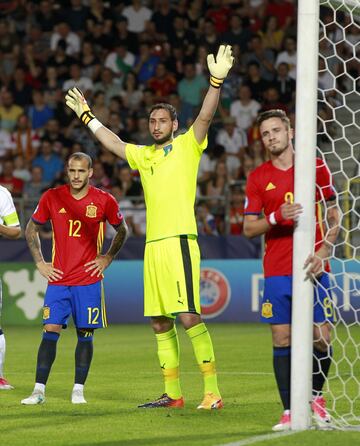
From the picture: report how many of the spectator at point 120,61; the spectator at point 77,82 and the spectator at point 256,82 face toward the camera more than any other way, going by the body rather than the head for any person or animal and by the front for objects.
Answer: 3

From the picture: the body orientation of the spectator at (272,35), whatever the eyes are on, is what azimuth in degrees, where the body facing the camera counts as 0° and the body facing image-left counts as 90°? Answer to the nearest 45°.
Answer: approximately 0°

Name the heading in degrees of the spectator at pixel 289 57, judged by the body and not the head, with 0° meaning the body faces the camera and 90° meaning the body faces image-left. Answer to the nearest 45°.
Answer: approximately 0°

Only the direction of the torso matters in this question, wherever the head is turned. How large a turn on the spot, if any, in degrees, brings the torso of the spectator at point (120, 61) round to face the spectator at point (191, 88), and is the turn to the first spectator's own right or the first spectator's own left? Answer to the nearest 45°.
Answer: approximately 45° to the first spectator's own left

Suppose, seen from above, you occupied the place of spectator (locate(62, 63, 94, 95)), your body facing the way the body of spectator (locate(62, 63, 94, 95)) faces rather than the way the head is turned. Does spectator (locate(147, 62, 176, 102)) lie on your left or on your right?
on your left

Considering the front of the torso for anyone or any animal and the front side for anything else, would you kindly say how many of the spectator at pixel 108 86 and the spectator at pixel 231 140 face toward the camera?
2

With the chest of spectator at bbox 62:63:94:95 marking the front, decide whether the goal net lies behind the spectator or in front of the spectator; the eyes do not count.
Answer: in front

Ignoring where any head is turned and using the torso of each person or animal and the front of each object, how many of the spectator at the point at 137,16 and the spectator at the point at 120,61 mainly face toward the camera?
2
